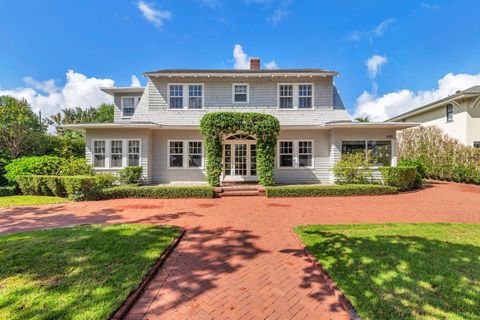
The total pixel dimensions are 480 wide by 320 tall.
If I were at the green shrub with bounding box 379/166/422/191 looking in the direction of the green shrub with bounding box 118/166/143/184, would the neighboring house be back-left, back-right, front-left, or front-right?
back-right

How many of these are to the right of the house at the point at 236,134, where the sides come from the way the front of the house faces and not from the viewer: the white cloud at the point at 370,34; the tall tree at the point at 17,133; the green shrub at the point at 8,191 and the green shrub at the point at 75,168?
3

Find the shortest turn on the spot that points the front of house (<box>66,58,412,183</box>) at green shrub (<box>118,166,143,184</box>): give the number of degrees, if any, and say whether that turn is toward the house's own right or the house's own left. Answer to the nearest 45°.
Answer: approximately 90° to the house's own right

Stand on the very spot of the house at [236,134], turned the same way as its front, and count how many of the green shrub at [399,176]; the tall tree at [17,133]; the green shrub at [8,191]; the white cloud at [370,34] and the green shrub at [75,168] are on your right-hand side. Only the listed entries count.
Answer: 3

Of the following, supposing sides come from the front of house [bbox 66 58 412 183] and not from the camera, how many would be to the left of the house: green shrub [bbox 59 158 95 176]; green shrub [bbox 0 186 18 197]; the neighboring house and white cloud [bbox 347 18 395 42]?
2

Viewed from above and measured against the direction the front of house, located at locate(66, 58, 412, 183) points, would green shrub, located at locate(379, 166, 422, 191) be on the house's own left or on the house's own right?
on the house's own left

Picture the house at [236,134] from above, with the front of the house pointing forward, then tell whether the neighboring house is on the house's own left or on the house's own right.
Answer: on the house's own left

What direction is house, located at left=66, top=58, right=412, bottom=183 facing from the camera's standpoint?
toward the camera

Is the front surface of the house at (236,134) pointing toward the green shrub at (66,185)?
no

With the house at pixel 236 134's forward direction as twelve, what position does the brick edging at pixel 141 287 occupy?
The brick edging is roughly at 12 o'clock from the house.

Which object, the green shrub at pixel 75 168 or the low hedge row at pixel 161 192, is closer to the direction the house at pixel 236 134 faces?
the low hedge row

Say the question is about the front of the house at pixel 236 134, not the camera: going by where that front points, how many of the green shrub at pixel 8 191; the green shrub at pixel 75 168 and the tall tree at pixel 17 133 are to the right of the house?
3

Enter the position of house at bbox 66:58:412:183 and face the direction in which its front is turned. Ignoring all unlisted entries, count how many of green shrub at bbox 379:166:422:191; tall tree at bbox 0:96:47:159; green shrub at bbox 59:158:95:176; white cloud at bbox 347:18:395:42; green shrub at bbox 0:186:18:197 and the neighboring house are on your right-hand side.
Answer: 3

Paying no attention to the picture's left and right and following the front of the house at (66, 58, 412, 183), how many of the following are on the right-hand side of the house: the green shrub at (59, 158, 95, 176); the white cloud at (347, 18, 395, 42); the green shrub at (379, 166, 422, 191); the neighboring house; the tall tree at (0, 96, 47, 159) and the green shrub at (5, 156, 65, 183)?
3

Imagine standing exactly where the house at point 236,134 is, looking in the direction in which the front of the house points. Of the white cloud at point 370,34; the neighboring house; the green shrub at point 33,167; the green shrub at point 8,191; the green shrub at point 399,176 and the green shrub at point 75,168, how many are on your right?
3

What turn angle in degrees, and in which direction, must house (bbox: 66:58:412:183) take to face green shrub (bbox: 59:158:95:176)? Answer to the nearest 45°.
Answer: approximately 90° to its right

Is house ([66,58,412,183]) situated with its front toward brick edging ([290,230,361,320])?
yes
